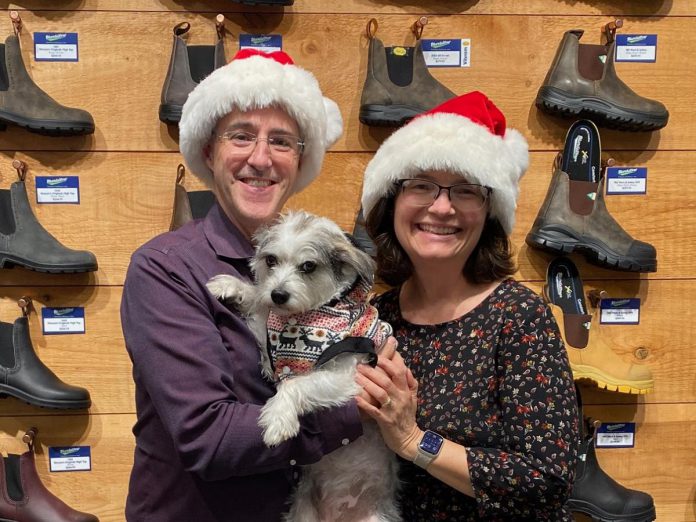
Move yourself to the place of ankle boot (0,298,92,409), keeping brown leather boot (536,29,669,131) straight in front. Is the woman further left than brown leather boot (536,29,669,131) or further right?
right

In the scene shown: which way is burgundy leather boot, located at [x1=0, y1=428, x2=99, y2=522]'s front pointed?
to the viewer's right

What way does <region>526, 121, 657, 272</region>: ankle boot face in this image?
to the viewer's right

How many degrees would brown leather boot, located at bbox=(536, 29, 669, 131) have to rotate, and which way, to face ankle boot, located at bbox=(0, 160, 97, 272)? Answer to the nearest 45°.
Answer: approximately 135° to its right

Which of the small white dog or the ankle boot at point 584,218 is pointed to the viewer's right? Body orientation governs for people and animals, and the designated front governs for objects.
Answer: the ankle boot

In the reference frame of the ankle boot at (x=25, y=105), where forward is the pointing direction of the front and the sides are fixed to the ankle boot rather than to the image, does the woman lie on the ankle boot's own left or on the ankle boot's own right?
on the ankle boot's own right

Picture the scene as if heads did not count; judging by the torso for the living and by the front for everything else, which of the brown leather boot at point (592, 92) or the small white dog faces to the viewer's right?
the brown leather boot

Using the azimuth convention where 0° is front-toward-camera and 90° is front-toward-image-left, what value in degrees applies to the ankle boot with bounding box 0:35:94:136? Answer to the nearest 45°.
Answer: approximately 270°

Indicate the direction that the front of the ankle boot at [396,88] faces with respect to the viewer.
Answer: facing to the right of the viewer

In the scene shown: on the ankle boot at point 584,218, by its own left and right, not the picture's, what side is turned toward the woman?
right

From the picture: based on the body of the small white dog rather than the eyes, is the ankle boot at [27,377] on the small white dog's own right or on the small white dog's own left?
on the small white dog's own right

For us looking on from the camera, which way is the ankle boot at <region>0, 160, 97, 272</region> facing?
facing to the right of the viewer

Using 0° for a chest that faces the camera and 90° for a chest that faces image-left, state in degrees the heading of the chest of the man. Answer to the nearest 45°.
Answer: approximately 315°
